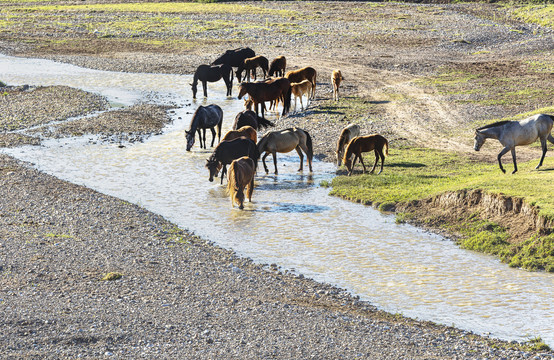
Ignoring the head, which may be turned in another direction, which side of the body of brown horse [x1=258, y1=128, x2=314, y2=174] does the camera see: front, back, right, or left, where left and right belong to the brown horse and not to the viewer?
left

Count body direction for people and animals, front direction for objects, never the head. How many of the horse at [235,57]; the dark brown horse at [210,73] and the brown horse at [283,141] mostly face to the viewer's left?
3

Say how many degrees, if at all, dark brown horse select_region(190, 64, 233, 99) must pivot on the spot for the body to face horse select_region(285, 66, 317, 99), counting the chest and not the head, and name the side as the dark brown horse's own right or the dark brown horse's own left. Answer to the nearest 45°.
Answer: approximately 135° to the dark brown horse's own left

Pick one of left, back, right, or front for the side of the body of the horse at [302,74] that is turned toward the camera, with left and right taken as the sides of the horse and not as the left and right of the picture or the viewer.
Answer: left

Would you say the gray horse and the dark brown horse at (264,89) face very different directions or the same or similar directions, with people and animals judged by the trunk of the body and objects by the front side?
same or similar directions

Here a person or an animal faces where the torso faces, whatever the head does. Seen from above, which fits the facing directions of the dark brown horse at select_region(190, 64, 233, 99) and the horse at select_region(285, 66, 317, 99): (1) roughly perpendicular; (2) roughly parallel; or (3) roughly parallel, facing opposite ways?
roughly parallel

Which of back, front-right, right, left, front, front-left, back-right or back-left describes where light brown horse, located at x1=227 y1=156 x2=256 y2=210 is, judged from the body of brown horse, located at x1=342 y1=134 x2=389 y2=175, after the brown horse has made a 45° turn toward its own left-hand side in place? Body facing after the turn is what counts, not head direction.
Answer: front

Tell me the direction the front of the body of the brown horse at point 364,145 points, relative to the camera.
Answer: to the viewer's left

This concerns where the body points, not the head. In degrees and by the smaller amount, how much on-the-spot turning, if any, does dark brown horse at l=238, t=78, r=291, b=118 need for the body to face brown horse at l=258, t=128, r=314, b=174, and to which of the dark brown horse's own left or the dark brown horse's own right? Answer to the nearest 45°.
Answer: approximately 90° to the dark brown horse's own left

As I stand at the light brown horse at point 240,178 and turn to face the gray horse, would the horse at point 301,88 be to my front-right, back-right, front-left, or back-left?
front-left

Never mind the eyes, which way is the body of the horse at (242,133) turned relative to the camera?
to the viewer's left

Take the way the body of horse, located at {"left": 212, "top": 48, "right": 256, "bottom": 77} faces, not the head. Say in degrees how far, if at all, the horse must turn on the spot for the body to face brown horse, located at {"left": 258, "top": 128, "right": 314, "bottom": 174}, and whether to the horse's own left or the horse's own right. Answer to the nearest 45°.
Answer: approximately 90° to the horse's own left

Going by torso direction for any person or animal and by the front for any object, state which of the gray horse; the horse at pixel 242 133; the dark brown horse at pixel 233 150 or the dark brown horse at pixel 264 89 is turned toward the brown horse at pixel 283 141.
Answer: the gray horse

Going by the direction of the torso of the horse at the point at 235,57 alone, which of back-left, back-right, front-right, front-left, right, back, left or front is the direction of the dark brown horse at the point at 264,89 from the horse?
left

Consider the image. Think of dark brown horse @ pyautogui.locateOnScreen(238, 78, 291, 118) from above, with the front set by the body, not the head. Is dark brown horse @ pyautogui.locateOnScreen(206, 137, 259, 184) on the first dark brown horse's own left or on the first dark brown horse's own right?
on the first dark brown horse's own left

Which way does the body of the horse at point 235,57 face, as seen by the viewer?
to the viewer's left

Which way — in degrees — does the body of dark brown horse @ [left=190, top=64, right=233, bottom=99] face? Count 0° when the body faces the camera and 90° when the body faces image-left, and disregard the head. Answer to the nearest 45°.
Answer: approximately 90°

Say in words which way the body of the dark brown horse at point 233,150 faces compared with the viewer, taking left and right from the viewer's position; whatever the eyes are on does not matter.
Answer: facing the viewer and to the left of the viewer

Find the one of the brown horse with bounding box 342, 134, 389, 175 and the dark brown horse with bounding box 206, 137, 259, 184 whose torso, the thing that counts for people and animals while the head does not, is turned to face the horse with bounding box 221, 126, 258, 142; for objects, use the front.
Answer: the brown horse

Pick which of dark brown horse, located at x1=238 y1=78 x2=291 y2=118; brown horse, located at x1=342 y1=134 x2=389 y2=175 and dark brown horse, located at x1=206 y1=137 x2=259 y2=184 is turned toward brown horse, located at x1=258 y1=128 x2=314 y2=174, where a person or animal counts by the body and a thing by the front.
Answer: brown horse, located at x1=342 y1=134 x2=389 y2=175
